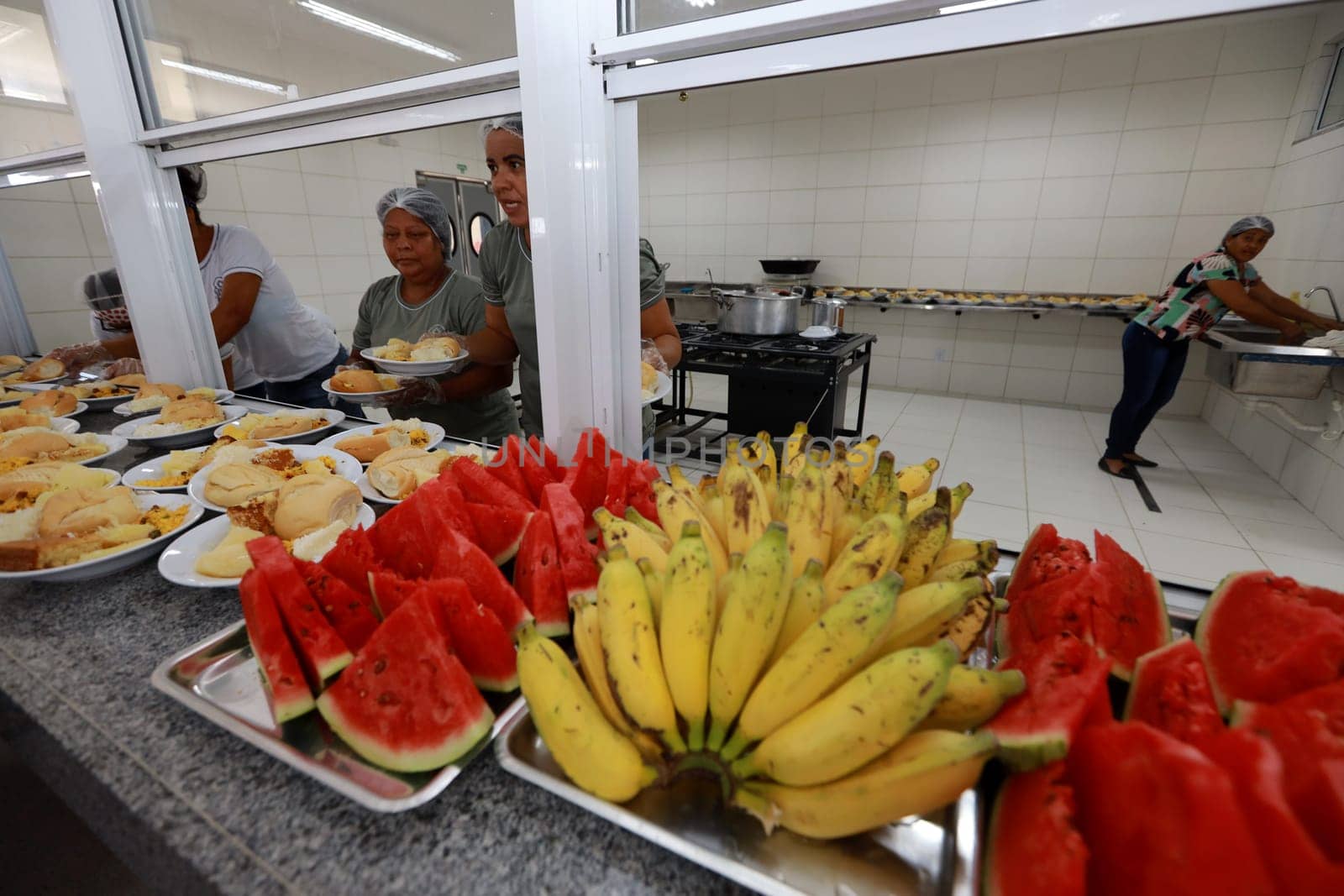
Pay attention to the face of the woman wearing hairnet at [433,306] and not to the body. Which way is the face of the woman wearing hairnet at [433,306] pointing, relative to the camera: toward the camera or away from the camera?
toward the camera

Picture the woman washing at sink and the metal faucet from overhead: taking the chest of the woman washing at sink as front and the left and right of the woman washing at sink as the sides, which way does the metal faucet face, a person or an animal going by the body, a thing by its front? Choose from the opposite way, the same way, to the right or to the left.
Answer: the opposite way

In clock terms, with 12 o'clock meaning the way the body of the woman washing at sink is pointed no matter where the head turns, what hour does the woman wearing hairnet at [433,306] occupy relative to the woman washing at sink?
The woman wearing hairnet is roughly at 4 o'clock from the woman washing at sink.

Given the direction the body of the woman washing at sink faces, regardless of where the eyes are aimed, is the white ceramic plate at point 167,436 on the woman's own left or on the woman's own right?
on the woman's own right

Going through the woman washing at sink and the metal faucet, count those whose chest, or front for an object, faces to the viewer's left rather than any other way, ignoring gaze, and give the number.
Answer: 1

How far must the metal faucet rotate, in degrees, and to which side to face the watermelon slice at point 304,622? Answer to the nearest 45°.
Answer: approximately 90° to its left

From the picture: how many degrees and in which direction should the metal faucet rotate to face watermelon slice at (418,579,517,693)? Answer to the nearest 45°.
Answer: approximately 90° to its left

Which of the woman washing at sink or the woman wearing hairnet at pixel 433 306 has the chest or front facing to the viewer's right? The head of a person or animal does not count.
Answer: the woman washing at sink

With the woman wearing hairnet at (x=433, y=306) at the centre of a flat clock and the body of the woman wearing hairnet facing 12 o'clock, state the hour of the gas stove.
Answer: The gas stove is roughly at 7 o'clock from the woman wearing hairnet.

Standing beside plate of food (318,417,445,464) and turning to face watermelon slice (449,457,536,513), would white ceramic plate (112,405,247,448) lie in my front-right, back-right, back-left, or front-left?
back-right

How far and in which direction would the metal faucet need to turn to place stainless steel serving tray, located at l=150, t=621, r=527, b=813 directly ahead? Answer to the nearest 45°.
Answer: approximately 90° to its left

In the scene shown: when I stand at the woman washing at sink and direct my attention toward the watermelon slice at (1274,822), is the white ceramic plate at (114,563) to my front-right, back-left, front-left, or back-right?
front-right

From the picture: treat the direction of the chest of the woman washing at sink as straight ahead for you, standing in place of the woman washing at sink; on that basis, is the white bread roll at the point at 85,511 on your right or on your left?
on your right

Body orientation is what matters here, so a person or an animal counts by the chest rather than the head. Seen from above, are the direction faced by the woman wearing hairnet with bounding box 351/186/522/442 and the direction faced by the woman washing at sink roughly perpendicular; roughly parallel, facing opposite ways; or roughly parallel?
roughly perpendicular

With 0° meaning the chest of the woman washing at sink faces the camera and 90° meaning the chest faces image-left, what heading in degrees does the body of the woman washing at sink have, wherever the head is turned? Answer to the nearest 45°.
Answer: approximately 270°

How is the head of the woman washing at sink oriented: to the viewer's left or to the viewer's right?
to the viewer's right

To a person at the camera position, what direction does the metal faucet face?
facing to the left of the viewer

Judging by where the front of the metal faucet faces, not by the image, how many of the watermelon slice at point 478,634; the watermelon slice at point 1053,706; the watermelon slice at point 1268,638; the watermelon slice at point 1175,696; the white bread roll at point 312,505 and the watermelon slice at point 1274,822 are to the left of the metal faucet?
6

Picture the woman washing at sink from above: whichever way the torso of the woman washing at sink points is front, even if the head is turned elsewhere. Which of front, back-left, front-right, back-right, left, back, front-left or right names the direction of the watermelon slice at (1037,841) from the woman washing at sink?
right
